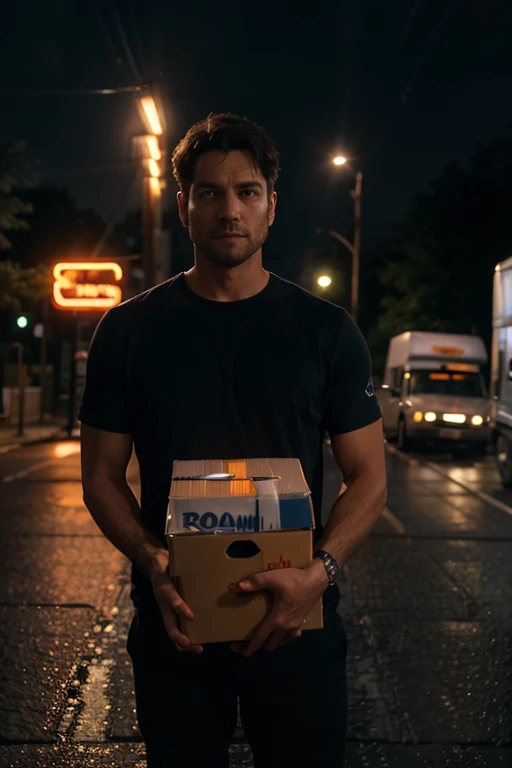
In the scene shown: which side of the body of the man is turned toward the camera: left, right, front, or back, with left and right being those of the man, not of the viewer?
front

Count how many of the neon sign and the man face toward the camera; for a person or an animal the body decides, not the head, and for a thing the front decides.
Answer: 2

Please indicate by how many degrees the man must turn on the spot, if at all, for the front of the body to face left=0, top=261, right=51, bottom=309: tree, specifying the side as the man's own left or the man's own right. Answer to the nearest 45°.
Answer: approximately 180°

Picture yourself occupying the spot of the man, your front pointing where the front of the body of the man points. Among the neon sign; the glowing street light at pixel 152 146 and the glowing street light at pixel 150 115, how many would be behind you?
3

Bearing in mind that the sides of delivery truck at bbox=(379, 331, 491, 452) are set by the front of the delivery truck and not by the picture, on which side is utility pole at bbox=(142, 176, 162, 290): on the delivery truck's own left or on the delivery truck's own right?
on the delivery truck's own right

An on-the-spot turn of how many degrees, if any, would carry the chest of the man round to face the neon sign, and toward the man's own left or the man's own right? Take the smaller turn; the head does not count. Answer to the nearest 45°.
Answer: approximately 180°

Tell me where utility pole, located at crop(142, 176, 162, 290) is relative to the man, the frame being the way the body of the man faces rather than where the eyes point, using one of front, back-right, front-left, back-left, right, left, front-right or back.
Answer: back

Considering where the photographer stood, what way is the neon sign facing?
facing the viewer

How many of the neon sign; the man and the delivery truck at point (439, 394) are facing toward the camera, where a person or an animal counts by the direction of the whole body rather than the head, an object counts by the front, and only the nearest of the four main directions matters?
3

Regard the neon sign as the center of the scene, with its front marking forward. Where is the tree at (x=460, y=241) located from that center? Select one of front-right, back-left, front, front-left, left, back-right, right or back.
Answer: left

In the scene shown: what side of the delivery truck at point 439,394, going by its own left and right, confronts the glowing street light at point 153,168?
right

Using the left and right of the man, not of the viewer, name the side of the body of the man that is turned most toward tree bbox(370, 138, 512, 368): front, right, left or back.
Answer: back

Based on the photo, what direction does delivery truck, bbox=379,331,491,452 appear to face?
toward the camera
